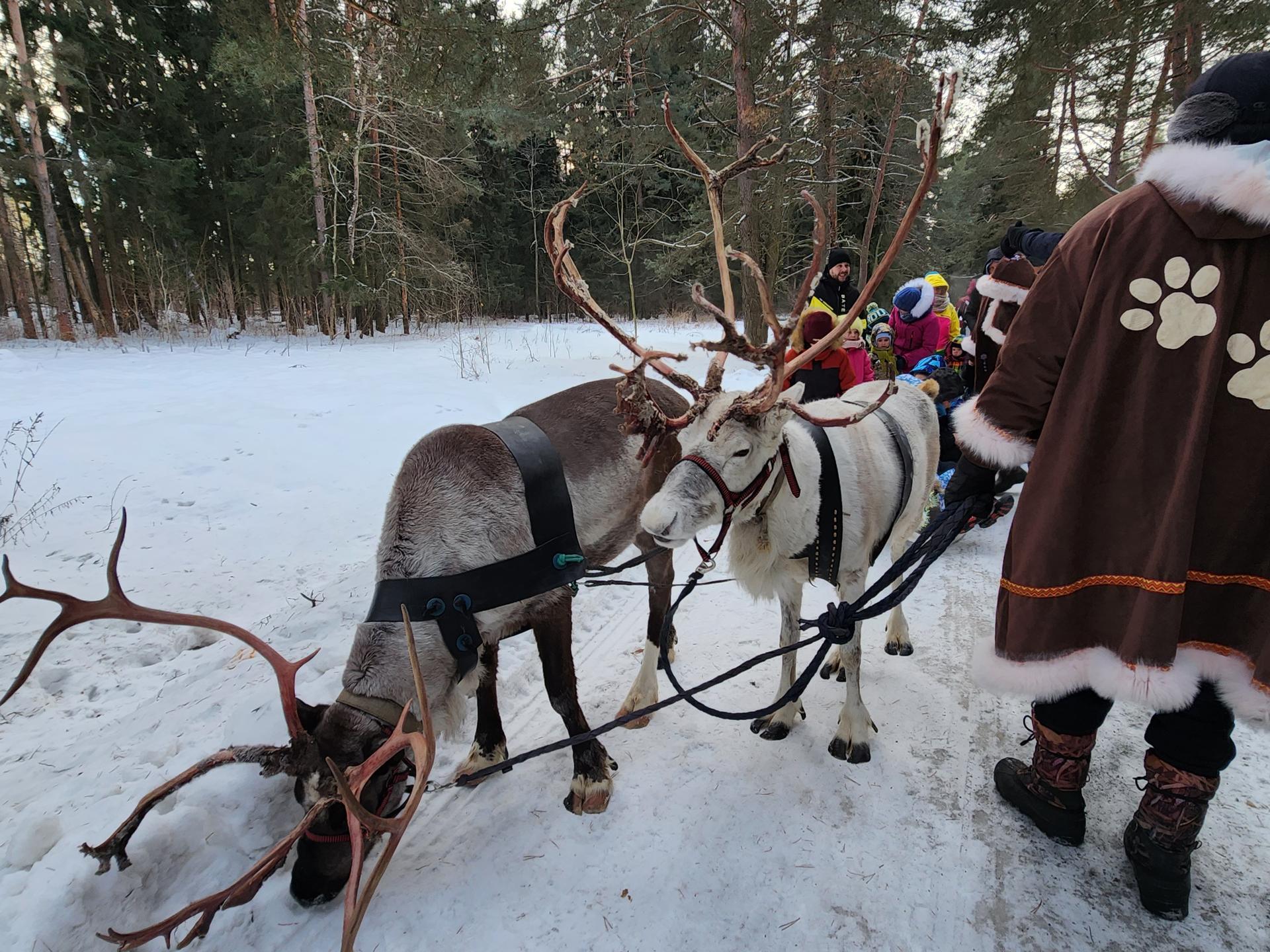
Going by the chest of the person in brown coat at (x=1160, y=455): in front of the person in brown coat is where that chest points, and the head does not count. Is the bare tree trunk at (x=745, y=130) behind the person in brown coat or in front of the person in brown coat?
in front

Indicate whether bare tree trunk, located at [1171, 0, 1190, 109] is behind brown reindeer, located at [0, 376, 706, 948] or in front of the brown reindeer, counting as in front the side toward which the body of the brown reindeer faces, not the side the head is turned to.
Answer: behind

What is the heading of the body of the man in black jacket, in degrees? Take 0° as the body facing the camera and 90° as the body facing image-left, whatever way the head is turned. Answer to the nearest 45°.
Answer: approximately 315°

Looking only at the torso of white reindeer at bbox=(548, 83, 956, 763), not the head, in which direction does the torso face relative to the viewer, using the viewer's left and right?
facing the viewer and to the left of the viewer

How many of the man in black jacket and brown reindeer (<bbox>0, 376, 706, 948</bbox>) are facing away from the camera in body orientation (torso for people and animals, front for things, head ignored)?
0

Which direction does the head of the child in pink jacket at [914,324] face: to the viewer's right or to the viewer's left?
to the viewer's left

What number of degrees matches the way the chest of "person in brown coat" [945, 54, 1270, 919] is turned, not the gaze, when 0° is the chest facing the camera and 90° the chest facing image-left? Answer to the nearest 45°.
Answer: approximately 135°

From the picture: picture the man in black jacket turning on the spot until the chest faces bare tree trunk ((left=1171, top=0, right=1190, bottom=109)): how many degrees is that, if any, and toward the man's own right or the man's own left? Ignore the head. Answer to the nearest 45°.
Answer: approximately 90° to the man's own left

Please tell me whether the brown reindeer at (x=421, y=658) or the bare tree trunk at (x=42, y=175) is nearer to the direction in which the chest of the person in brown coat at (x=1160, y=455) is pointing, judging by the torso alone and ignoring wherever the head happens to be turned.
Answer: the bare tree trunk

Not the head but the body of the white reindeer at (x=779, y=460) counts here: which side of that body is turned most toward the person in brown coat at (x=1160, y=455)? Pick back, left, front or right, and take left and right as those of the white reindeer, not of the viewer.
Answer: left

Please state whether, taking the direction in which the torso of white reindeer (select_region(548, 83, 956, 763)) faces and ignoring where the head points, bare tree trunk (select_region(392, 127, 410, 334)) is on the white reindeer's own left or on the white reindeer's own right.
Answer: on the white reindeer's own right

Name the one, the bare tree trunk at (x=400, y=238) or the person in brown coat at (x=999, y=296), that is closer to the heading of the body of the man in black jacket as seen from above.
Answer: the person in brown coat
